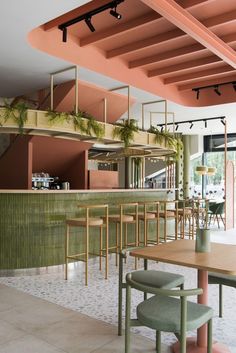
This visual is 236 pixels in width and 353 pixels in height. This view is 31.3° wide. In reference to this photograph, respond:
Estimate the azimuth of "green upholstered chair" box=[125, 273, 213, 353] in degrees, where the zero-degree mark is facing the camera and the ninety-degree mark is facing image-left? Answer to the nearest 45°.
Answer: approximately 225°

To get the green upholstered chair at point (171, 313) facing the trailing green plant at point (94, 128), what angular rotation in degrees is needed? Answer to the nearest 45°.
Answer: approximately 45° to its left

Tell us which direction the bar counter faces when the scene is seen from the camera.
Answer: facing the viewer and to the right of the viewer

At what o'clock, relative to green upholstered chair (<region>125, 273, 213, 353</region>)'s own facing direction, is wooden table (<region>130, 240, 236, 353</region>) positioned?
The wooden table is roughly at 11 o'clock from the green upholstered chair.

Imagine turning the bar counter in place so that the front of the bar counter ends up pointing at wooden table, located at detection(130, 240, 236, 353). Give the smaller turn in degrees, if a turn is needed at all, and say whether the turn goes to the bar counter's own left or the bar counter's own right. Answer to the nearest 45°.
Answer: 0° — it already faces it

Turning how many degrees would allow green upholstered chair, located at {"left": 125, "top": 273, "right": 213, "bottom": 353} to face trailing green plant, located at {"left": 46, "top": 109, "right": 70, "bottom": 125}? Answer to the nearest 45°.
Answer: approximately 90° to its left

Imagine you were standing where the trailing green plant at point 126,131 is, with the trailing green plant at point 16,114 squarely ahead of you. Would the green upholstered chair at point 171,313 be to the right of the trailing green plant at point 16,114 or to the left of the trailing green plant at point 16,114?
left

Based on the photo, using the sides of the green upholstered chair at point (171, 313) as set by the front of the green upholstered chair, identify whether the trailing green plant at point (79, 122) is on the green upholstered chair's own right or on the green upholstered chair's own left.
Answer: on the green upholstered chair's own left

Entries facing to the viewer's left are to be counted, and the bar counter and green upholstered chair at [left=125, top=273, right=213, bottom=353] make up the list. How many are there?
0

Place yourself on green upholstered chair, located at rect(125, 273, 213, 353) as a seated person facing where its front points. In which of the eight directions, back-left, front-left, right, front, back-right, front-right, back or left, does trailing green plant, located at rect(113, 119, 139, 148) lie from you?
front-left

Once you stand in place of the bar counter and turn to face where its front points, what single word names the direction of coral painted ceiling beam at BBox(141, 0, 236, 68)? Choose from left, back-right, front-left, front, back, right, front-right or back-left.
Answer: front
